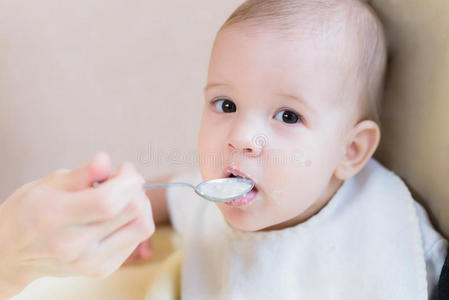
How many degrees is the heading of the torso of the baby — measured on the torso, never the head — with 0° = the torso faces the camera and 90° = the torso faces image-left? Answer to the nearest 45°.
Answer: approximately 45°
